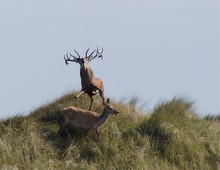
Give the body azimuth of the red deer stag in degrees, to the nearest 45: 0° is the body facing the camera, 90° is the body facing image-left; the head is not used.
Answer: approximately 45°

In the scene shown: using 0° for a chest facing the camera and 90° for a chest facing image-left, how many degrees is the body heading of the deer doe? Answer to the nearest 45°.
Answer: approximately 270°

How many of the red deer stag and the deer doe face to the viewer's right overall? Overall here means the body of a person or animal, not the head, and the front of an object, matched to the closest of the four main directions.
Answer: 1
